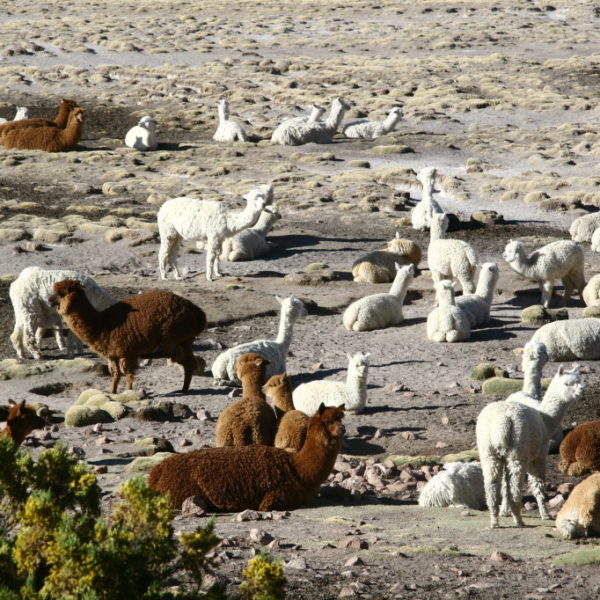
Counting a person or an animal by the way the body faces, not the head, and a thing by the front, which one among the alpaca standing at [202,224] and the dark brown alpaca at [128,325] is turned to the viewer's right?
the alpaca standing

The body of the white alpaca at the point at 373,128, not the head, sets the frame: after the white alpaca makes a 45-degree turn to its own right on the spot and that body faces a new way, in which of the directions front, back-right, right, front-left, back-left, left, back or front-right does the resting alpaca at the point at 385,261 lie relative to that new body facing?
front-right

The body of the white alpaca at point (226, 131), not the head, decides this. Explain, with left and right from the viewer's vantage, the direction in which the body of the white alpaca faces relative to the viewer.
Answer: facing the viewer and to the left of the viewer

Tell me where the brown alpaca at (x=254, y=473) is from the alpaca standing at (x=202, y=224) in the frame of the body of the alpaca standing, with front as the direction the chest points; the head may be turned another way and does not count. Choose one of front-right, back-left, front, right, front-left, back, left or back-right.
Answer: right

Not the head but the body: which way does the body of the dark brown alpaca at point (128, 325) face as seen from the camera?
to the viewer's left

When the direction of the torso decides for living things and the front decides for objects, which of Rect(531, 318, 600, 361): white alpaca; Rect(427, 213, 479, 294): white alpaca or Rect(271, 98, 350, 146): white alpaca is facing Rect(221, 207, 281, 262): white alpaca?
Rect(427, 213, 479, 294): white alpaca

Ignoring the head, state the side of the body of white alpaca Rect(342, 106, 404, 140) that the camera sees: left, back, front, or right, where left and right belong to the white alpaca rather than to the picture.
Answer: right

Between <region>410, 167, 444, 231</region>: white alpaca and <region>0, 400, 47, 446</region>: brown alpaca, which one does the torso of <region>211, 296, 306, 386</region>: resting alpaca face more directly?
the white alpaca

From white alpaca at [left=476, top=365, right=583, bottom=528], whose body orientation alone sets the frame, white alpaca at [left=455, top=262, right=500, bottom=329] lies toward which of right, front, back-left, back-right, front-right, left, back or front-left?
front-left

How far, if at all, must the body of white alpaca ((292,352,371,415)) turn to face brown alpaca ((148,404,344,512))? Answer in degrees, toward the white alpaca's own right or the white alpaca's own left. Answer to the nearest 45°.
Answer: approximately 90° to the white alpaca's own right

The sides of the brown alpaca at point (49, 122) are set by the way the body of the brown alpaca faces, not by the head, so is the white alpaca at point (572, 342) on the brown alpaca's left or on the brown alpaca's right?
on the brown alpaca's right

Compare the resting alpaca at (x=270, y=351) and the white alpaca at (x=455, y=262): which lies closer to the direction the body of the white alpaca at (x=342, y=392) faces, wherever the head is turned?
the white alpaca

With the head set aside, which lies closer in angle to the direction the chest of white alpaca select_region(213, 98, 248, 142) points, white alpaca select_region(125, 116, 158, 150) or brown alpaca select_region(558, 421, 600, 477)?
the white alpaca

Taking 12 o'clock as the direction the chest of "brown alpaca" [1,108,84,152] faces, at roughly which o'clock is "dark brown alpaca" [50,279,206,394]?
The dark brown alpaca is roughly at 3 o'clock from the brown alpaca.

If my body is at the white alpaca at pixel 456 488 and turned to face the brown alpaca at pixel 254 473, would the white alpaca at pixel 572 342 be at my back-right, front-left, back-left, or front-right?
back-right

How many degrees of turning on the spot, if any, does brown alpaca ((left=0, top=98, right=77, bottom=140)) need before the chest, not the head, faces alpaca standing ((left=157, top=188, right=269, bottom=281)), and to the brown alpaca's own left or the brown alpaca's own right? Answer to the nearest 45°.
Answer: approximately 90° to the brown alpaca's own right

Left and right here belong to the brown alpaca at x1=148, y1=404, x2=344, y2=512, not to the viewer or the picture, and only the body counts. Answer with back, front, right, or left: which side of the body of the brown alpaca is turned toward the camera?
right

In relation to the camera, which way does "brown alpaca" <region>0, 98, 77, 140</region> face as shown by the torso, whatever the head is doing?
to the viewer's right

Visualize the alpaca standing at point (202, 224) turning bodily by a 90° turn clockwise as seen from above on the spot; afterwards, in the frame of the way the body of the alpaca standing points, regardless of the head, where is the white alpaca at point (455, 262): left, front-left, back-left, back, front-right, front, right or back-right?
front-left
